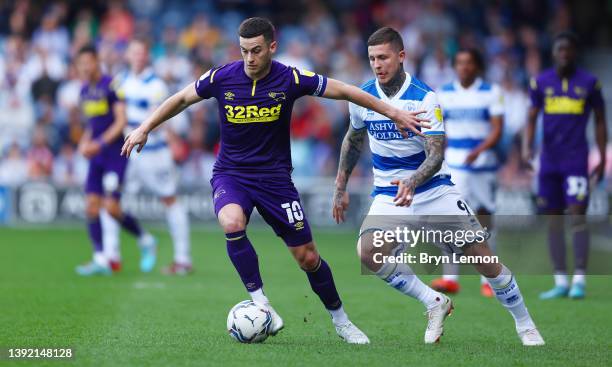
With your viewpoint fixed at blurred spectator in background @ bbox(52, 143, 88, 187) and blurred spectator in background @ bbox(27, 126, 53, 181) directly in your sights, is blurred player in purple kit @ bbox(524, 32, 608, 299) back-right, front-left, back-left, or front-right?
back-left

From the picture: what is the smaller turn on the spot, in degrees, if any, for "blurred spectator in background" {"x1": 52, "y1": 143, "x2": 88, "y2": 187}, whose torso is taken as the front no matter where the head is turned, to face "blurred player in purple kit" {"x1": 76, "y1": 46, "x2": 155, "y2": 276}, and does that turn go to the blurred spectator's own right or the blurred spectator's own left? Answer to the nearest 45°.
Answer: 0° — they already face them

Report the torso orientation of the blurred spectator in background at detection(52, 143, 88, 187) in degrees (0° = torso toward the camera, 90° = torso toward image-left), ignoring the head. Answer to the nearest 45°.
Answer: approximately 0°

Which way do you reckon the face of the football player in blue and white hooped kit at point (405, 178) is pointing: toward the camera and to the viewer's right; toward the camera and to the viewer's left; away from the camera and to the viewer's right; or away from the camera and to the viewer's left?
toward the camera and to the viewer's left

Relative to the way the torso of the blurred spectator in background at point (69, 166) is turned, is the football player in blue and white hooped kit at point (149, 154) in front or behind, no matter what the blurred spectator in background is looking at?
in front

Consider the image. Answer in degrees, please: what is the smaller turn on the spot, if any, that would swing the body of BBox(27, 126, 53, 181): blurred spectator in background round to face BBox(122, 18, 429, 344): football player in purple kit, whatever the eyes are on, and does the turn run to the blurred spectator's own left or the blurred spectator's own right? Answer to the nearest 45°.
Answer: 0° — they already face them

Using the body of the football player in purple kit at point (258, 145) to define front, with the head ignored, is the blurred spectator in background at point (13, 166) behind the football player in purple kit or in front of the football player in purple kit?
behind

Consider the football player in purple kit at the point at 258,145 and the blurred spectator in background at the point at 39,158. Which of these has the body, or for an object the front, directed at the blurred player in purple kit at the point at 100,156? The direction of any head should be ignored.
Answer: the blurred spectator in background

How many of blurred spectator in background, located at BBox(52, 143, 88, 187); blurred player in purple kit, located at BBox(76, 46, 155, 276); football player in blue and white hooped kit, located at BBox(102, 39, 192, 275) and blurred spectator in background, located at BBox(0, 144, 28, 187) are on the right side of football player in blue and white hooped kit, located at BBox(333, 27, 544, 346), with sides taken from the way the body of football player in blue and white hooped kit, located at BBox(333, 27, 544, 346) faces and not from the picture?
4

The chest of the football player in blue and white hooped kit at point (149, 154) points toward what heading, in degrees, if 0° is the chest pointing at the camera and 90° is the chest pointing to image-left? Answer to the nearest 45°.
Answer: approximately 45°

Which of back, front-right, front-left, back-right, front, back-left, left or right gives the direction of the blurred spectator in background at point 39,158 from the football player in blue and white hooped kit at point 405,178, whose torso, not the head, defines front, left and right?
right

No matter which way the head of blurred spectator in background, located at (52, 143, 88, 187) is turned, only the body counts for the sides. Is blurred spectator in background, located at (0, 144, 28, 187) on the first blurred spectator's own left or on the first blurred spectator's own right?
on the first blurred spectator's own right

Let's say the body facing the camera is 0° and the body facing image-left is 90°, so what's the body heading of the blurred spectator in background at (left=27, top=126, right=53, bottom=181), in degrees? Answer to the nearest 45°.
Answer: approximately 0°

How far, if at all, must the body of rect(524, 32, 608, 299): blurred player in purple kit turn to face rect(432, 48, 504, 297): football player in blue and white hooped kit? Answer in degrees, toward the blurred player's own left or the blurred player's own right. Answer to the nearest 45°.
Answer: approximately 90° to the blurred player's own right
